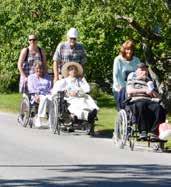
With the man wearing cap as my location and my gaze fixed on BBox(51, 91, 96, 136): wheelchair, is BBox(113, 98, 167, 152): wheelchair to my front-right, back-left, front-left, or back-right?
front-left

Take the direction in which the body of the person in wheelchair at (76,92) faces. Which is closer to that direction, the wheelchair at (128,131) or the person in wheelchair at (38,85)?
the wheelchair

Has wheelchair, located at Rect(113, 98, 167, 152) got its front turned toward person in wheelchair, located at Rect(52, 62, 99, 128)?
no

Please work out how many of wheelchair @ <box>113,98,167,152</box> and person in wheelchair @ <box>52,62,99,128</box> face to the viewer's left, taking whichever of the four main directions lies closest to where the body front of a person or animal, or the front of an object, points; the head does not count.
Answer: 0

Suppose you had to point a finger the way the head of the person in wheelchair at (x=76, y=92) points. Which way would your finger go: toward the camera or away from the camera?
toward the camera

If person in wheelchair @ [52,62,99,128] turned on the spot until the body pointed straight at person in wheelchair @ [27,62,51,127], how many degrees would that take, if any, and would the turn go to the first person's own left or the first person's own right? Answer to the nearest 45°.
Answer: approximately 180°

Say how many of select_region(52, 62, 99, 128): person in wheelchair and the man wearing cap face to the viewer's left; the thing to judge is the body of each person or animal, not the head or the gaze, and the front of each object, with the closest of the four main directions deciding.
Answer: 0

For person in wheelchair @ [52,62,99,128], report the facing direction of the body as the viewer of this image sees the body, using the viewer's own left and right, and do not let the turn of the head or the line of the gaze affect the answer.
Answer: facing the viewer and to the right of the viewer

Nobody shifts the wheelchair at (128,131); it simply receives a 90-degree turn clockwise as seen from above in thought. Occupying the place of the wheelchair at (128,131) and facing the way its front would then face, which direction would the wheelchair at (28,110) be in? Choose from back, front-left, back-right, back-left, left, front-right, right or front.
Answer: right

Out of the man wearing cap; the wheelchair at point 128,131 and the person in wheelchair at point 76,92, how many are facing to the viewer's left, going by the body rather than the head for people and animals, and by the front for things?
0

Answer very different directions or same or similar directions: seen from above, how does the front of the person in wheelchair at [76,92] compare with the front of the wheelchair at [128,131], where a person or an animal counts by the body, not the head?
same or similar directions

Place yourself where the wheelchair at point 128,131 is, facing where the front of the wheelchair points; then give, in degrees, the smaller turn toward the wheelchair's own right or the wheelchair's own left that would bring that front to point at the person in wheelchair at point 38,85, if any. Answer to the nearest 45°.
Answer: approximately 180°

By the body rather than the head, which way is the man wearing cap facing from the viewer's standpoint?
toward the camera
